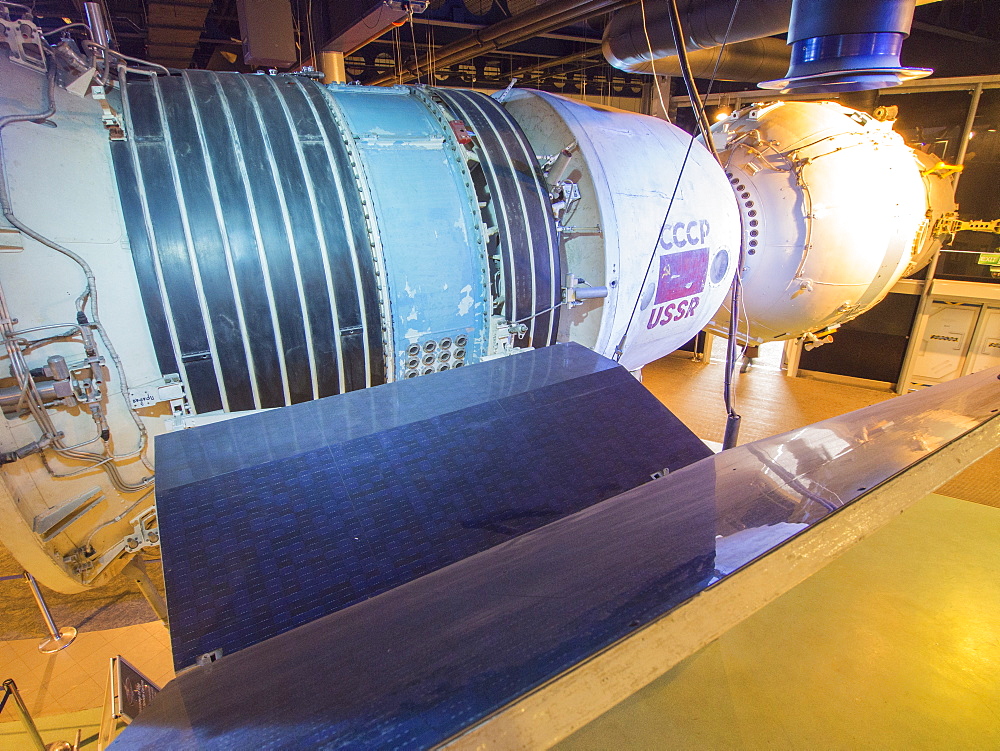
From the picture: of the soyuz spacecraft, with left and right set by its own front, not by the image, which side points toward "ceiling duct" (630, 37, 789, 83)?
front

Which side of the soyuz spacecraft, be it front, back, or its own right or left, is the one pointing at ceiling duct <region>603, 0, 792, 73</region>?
front

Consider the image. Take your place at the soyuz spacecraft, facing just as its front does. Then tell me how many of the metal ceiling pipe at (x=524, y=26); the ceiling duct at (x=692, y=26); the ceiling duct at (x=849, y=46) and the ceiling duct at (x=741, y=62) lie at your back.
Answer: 0

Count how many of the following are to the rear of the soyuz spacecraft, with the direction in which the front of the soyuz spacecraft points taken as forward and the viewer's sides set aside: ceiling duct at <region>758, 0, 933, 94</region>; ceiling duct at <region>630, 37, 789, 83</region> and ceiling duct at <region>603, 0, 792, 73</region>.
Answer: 0

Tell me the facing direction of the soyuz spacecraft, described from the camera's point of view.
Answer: facing away from the viewer and to the right of the viewer
